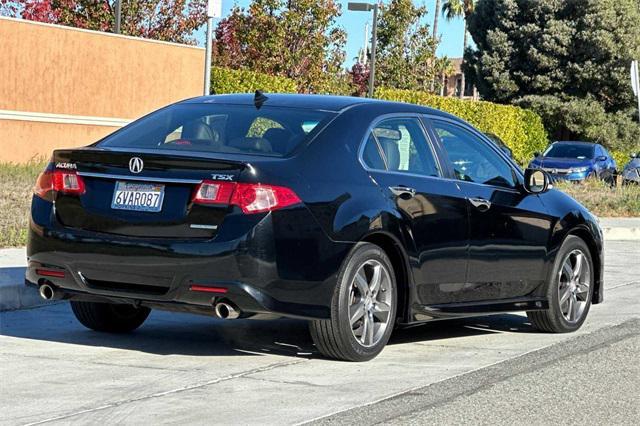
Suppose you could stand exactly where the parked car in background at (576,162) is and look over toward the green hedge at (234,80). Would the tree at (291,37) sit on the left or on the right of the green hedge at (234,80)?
right

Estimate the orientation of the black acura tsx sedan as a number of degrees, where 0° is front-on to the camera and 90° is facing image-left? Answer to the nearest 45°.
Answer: approximately 225°

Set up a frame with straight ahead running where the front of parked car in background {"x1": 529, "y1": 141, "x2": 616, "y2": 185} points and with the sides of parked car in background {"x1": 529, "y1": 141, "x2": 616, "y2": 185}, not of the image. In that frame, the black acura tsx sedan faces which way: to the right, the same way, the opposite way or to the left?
the opposite way
